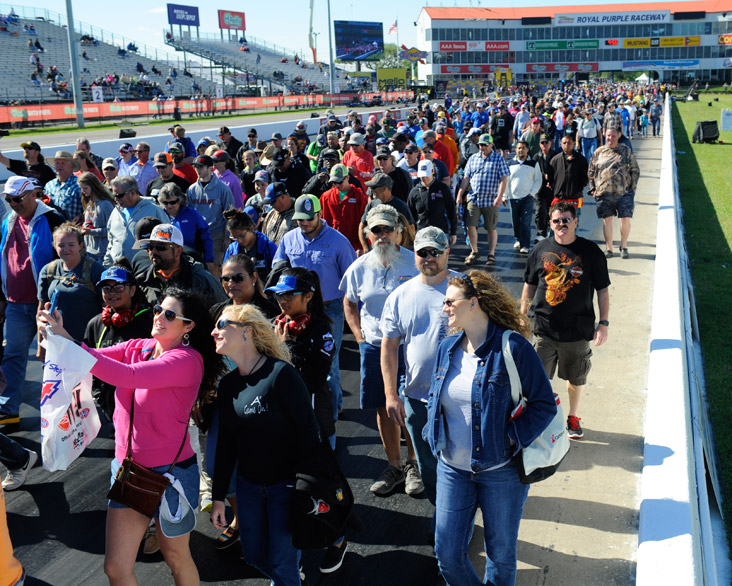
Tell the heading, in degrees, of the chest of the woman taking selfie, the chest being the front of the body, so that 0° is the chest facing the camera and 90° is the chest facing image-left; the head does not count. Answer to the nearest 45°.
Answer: approximately 45°

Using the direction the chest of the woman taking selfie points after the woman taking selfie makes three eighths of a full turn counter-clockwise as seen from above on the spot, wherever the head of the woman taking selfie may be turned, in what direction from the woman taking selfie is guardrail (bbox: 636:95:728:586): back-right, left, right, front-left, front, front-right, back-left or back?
front
